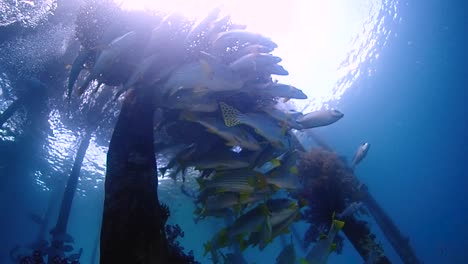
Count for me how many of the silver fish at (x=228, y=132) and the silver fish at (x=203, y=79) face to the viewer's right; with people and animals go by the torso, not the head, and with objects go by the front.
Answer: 2

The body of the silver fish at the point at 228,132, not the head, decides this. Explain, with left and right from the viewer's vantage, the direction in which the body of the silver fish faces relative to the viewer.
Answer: facing to the right of the viewer

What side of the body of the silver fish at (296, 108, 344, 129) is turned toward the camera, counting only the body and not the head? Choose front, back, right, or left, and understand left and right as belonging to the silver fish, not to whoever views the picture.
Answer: right

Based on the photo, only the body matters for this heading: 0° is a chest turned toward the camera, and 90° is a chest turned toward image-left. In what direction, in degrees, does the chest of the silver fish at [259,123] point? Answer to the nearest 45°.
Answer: approximately 270°

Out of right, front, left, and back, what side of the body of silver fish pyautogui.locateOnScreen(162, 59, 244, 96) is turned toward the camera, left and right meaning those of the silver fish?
right
